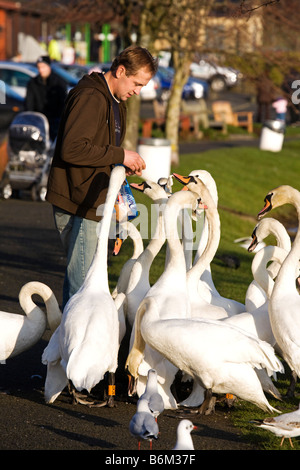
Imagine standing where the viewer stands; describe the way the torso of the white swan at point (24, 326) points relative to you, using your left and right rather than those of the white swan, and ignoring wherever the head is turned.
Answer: facing to the right of the viewer

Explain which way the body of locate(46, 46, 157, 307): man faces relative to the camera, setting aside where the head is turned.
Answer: to the viewer's right

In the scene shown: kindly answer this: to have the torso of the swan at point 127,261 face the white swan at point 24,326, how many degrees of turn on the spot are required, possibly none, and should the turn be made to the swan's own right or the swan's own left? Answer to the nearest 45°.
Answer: approximately 45° to the swan's own left

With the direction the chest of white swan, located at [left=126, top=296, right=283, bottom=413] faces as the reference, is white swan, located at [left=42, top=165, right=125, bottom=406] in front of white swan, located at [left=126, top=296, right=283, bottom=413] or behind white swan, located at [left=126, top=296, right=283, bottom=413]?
in front

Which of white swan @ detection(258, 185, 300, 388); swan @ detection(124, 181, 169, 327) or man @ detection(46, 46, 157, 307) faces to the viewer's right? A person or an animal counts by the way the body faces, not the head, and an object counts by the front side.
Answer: the man

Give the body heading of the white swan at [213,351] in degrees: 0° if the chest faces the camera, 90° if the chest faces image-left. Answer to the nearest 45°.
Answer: approximately 90°

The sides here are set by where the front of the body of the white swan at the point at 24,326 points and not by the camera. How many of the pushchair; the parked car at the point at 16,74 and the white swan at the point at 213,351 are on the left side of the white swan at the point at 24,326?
2

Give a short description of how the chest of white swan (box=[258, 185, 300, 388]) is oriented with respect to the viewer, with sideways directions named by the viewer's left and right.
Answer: facing to the left of the viewer
